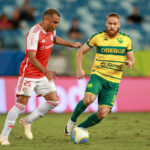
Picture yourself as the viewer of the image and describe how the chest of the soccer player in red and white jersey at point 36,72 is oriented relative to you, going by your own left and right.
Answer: facing the viewer and to the right of the viewer

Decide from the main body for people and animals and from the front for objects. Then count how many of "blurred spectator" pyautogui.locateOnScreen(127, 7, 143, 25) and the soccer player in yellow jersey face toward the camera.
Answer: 2

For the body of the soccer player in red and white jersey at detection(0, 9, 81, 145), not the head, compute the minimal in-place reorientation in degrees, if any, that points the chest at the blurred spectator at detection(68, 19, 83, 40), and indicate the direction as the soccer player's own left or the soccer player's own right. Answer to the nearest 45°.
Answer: approximately 135° to the soccer player's own left

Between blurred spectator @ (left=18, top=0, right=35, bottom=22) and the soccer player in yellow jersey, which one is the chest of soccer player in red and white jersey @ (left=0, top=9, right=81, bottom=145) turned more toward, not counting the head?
the soccer player in yellow jersey

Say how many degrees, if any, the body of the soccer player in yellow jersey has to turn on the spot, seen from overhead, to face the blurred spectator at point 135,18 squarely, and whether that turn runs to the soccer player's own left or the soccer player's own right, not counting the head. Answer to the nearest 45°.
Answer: approximately 180°

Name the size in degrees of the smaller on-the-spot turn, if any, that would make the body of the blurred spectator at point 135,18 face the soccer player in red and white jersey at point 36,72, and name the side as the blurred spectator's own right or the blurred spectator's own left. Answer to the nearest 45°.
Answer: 0° — they already face them

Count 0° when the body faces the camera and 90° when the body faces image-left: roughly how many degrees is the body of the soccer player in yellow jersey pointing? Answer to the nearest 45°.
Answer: approximately 0°
